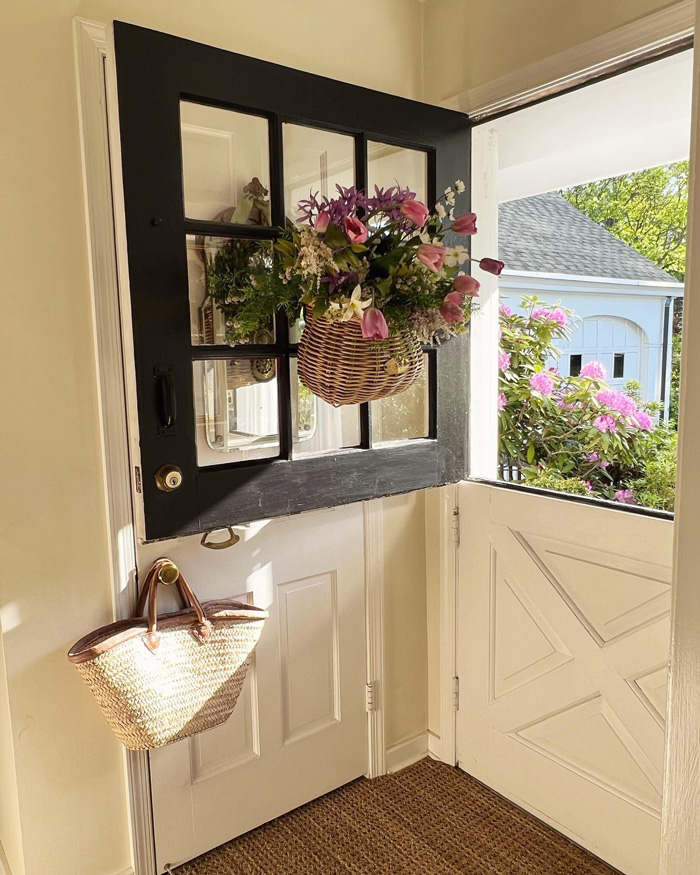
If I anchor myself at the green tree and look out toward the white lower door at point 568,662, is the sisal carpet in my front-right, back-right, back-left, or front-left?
front-right

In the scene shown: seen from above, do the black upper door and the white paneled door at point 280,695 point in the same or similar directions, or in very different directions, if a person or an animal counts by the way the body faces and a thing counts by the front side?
same or similar directions

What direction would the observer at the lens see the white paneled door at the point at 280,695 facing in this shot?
facing the viewer and to the right of the viewer

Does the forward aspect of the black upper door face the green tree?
no

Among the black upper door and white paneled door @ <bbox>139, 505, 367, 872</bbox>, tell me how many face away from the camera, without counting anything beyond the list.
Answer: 0

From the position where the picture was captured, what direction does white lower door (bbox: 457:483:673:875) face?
facing the viewer and to the left of the viewer
